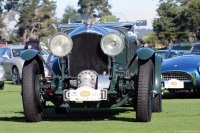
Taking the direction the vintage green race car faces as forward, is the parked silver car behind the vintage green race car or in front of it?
behind

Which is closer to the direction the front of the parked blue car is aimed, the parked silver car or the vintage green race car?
the vintage green race car

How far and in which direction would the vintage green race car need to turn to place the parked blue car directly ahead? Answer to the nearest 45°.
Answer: approximately 135° to its left

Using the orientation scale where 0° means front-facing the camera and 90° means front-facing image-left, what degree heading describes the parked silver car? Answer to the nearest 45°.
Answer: approximately 315°

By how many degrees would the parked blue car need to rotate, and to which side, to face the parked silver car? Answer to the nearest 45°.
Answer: approximately 90° to its right
